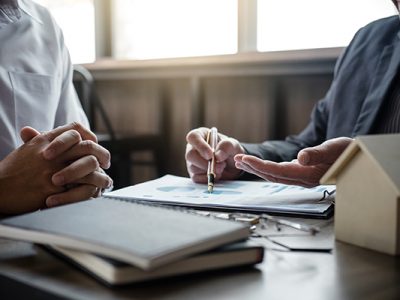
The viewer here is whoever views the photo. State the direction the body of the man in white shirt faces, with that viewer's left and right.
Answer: facing the viewer and to the right of the viewer

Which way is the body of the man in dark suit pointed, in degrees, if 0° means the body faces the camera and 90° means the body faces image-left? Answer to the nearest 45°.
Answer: approximately 45°

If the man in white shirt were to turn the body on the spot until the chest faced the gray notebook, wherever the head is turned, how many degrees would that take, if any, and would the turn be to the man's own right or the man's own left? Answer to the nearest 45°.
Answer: approximately 45° to the man's own right

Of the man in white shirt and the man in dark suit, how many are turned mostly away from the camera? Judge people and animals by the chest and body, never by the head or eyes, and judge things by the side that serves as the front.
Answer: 0

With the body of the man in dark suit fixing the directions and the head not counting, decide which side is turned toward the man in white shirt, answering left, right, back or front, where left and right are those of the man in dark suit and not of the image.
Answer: front

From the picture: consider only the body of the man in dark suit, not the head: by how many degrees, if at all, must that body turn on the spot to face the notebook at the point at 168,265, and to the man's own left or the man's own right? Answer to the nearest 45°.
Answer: approximately 45° to the man's own left

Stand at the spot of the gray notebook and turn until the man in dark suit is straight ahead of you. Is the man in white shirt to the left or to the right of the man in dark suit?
left

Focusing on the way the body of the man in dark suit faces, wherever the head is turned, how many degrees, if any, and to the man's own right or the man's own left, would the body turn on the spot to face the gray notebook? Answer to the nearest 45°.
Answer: approximately 45° to the man's own left
